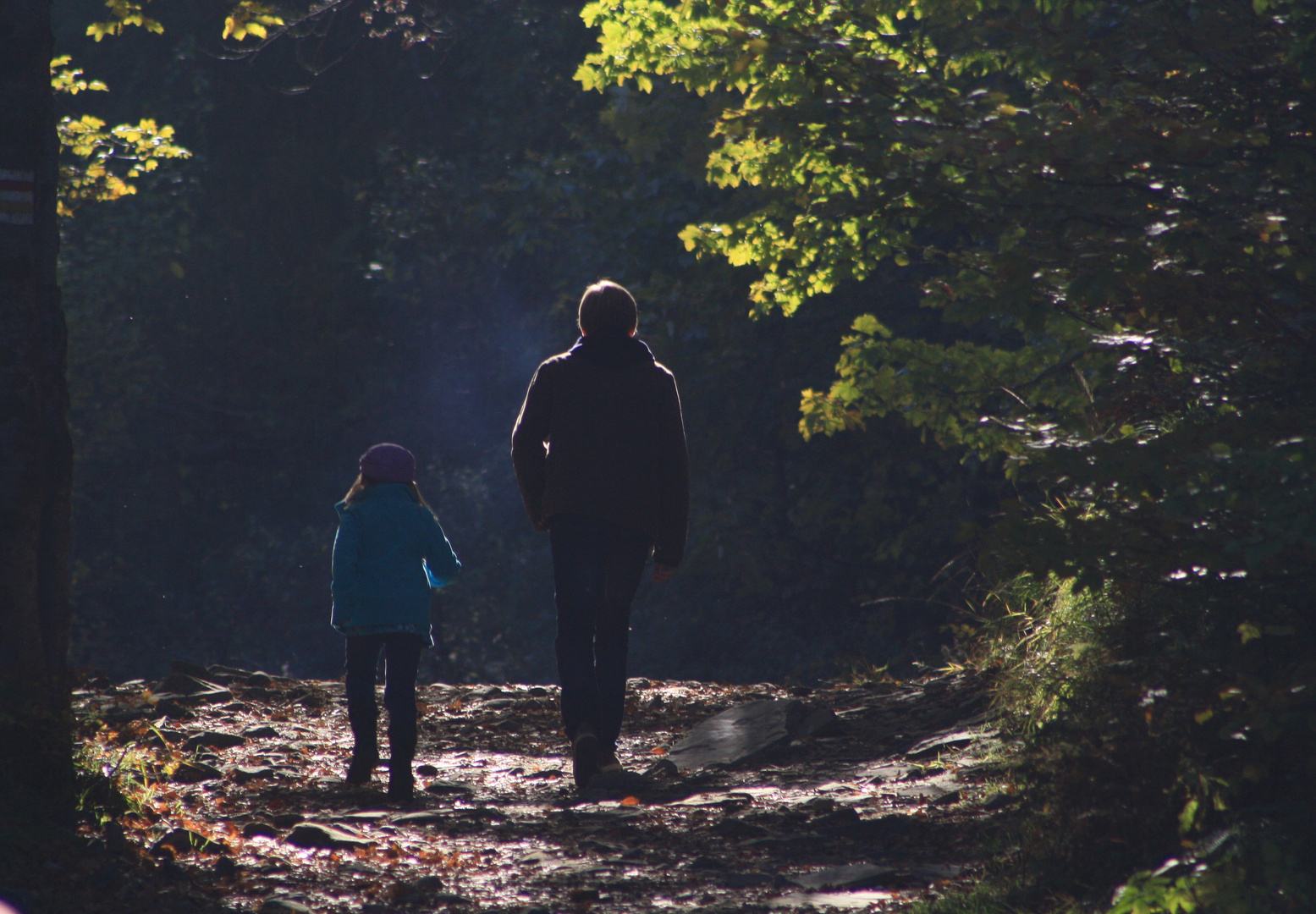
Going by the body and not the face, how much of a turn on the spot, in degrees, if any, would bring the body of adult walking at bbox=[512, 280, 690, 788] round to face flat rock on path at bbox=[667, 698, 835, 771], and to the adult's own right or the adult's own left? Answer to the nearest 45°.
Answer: approximately 45° to the adult's own right

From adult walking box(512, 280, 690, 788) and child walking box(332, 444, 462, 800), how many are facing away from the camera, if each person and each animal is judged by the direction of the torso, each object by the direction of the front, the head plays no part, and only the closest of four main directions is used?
2

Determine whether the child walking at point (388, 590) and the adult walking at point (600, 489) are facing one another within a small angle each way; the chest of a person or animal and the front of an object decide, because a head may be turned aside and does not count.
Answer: no

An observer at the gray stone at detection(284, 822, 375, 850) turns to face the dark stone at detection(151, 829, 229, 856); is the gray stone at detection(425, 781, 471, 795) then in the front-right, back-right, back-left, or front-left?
back-right

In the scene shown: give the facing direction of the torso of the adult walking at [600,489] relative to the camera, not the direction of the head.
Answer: away from the camera

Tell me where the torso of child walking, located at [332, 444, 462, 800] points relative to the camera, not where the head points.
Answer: away from the camera

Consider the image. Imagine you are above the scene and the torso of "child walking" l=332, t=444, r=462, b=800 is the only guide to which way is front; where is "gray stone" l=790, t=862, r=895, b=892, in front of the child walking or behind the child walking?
behind

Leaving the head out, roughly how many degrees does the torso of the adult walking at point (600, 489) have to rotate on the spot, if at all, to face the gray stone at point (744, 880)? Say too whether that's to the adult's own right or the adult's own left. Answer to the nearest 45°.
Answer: approximately 180°

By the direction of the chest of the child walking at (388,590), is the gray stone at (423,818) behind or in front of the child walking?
behind

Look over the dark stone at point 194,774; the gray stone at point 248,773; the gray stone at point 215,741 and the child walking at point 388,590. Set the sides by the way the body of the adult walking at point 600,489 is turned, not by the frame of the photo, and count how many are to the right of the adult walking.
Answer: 0

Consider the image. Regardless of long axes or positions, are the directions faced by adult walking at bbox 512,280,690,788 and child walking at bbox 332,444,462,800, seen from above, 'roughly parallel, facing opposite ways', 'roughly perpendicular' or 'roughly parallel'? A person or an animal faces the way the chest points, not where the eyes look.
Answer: roughly parallel

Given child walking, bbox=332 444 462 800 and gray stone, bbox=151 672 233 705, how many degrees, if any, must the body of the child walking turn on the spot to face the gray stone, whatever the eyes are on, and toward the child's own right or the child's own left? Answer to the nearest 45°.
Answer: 0° — they already face it

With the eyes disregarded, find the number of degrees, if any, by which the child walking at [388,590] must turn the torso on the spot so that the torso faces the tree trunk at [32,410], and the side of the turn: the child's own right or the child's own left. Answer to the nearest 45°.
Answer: approximately 135° to the child's own left

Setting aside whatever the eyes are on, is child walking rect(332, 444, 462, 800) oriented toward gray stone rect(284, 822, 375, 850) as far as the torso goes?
no
